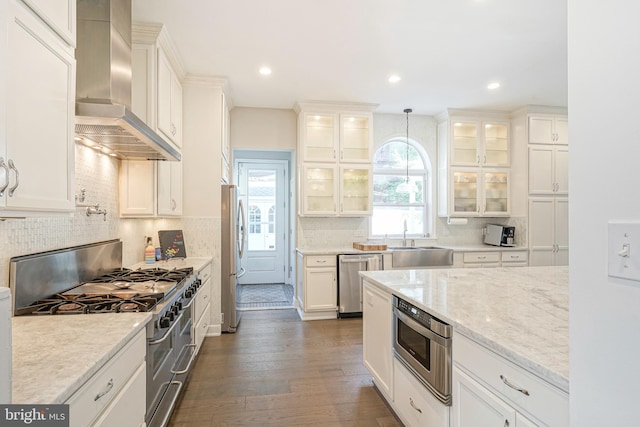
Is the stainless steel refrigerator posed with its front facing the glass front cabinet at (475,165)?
yes

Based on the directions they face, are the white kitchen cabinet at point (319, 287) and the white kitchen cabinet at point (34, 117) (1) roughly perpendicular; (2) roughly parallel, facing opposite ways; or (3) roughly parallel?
roughly perpendicular

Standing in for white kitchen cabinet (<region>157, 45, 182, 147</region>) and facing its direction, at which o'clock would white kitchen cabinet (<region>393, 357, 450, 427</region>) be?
white kitchen cabinet (<region>393, 357, 450, 427</region>) is roughly at 2 o'clock from white kitchen cabinet (<region>157, 45, 182, 147</region>).

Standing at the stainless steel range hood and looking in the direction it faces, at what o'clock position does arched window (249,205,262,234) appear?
The arched window is roughly at 10 o'clock from the stainless steel range hood.

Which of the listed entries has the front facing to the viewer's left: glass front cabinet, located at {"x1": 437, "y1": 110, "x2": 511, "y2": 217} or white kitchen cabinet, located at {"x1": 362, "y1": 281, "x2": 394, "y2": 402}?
the white kitchen cabinet

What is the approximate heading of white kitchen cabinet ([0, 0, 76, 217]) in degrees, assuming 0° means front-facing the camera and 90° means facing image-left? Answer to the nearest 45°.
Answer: approximately 315°

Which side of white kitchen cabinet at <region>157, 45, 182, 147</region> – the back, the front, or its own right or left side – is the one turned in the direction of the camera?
right

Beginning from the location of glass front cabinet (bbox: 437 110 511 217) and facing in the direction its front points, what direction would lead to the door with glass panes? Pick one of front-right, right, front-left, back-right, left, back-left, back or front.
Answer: back-right

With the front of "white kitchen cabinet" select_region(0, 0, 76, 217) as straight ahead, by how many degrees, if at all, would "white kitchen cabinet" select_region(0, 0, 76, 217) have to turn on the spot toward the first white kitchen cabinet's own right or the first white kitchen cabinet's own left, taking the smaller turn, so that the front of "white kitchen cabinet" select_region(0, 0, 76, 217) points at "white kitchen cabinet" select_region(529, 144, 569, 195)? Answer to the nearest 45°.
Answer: approximately 45° to the first white kitchen cabinet's own left

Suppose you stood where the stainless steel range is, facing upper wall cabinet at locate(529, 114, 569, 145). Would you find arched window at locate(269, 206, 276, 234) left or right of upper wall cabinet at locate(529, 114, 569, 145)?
left
